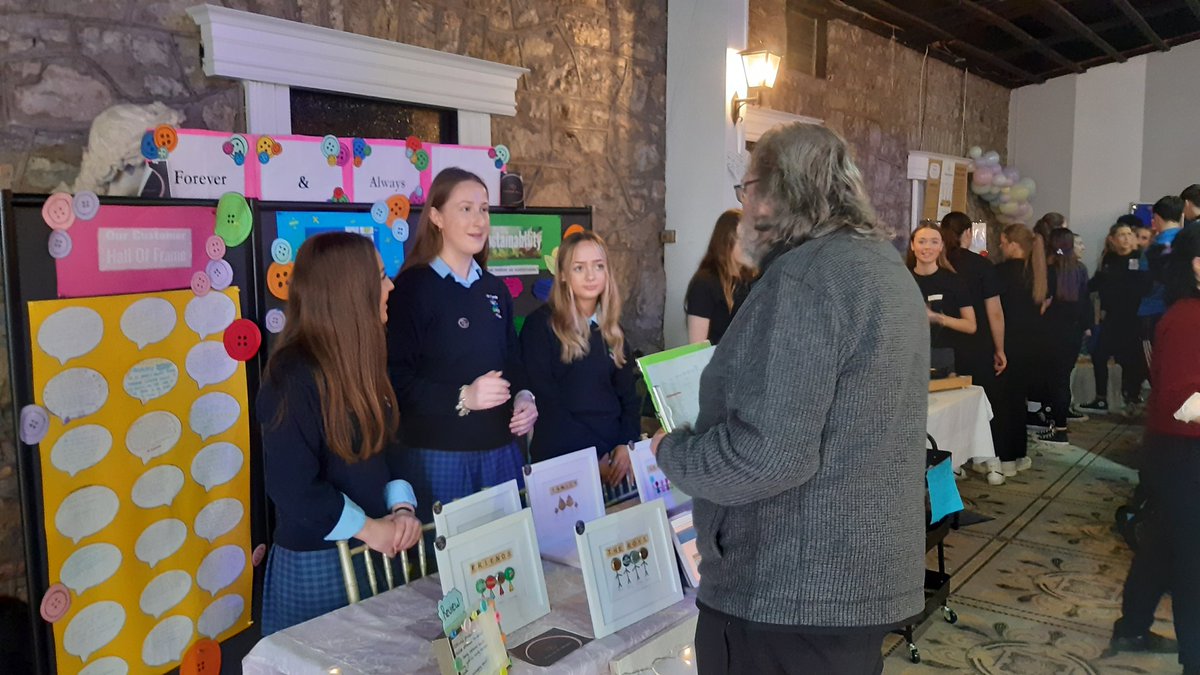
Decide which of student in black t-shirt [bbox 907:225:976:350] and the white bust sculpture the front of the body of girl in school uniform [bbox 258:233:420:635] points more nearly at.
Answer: the student in black t-shirt

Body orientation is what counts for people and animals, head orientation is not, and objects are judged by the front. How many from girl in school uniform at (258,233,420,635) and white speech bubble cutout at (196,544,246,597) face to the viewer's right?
1

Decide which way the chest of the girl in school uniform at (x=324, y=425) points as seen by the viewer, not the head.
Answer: to the viewer's right

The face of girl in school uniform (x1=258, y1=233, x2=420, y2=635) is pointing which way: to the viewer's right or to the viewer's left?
to the viewer's right

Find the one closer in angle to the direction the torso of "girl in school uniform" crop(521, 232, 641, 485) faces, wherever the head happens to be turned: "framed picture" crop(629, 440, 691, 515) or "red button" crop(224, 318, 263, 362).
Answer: the framed picture

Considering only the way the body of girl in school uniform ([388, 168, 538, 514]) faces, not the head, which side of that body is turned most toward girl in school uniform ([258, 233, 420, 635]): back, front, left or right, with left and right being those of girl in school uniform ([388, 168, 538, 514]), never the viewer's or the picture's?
right

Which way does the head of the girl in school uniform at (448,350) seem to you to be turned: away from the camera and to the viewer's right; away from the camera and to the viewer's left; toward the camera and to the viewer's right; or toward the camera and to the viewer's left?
toward the camera and to the viewer's right

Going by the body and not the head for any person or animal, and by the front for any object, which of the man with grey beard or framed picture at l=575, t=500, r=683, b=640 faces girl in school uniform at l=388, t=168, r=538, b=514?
the man with grey beard

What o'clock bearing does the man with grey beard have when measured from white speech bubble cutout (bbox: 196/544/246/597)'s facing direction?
The man with grey beard is roughly at 11 o'clock from the white speech bubble cutout.

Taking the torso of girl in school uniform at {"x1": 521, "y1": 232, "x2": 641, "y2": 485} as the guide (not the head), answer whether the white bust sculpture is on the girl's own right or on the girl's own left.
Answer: on the girl's own right

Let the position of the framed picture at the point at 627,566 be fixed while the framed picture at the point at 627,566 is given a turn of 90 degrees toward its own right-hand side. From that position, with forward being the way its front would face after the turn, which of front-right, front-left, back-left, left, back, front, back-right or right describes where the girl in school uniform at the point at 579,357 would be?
back-right

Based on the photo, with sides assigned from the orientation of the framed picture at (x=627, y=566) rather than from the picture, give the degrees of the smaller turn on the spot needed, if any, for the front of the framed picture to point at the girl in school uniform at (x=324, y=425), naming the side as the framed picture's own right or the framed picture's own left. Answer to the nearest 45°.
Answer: approximately 135° to the framed picture's own right
